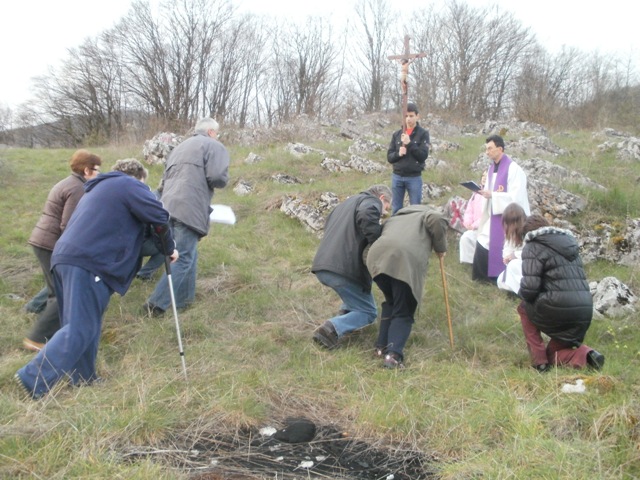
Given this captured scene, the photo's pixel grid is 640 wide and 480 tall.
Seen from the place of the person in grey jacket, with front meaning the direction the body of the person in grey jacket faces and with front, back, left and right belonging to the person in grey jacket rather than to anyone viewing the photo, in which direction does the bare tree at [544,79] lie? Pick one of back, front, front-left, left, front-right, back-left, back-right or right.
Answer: front

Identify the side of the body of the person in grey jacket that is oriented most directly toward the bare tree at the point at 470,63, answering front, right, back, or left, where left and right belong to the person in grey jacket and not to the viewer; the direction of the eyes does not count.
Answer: front

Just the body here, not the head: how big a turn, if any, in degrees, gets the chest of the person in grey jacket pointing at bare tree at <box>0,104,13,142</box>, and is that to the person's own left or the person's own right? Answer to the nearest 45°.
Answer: approximately 45° to the person's own left

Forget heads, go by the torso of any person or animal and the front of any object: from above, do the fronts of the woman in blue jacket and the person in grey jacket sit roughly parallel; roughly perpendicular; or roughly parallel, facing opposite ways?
roughly parallel

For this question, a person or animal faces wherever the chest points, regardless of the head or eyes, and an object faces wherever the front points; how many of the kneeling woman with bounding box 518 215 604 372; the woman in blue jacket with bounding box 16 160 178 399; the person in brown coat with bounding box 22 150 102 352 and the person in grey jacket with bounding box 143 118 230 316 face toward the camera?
0

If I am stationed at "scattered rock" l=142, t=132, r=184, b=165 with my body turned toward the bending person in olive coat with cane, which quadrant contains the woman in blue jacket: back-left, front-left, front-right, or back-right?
front-right

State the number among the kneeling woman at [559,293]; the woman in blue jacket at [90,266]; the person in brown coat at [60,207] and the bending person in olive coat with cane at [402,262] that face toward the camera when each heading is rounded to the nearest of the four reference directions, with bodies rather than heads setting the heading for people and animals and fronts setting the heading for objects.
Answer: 0

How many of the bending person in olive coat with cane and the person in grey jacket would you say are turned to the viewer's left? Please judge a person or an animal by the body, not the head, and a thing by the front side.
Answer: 0

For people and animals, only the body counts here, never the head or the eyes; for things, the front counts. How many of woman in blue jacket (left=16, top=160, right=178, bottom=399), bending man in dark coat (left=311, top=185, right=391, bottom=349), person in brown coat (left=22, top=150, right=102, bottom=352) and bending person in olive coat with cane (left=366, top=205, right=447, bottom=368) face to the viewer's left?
0

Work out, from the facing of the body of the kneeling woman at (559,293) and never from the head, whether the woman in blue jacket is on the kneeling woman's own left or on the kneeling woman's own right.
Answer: on the kneeling woman's own left

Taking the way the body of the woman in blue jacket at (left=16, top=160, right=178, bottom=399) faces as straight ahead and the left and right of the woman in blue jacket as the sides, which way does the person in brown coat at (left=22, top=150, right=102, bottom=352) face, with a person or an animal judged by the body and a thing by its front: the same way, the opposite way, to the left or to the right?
the same way

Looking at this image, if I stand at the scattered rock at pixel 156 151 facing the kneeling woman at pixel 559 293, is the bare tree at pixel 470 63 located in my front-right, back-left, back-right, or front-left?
back-left

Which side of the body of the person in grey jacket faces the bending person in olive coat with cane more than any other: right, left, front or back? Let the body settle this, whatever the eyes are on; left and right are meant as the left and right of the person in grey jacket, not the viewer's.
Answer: right

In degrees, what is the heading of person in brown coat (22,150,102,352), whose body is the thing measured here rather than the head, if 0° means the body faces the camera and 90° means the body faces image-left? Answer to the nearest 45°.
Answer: approximately 225°

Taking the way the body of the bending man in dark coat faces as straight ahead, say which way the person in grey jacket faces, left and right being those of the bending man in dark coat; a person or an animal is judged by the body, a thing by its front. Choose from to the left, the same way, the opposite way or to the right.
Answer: the same way

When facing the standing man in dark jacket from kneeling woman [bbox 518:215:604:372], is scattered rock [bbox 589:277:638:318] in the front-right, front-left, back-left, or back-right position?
front-right

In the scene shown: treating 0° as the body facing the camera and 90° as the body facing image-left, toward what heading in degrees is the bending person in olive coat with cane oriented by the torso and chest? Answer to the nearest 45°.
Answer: approximately 225°
